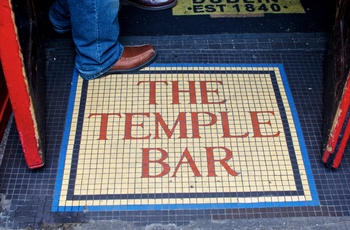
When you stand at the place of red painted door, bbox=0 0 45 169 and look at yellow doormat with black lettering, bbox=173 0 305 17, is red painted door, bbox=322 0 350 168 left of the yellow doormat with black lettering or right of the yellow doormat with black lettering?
right

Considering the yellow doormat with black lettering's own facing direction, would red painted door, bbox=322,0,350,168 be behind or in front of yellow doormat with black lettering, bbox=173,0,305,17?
in front

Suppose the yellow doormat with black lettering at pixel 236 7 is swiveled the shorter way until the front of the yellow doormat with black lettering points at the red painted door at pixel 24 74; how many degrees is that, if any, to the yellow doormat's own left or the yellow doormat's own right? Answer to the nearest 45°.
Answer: approximately 45° to the yellow doormat's own right

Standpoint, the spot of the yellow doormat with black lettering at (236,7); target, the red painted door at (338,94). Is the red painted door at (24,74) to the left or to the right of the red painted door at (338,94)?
right

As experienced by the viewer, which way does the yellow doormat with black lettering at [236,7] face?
facing the viewer
